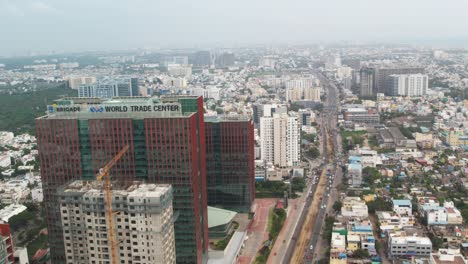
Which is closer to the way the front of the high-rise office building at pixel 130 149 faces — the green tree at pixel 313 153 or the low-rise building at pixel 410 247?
the low-rise building

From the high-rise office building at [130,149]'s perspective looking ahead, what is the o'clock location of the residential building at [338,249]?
The residential building is roughly at 9 o'clock from the high-rise office building.

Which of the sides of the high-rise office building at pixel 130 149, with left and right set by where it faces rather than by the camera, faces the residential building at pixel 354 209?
left

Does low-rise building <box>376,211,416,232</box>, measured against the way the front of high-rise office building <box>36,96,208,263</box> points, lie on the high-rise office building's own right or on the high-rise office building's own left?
on the high-rise office building's own left

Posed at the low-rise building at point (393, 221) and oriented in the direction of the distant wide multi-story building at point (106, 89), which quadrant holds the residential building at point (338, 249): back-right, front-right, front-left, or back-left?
back-left

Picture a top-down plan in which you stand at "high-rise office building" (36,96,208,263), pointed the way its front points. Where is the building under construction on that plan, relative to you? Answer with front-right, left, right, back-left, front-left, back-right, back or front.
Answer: front

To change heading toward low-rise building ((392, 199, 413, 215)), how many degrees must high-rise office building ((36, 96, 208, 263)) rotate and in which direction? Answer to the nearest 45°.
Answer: approximately 90° to its left

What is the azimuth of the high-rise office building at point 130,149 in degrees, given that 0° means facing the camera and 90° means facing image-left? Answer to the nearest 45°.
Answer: approximately 0°

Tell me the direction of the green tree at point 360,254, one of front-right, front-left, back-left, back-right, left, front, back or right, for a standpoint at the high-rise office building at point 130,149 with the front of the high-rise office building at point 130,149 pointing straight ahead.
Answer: left

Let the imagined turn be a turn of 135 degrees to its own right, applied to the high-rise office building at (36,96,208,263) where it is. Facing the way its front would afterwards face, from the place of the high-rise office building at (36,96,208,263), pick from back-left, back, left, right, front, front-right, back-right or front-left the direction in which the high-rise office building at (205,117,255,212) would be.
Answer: right

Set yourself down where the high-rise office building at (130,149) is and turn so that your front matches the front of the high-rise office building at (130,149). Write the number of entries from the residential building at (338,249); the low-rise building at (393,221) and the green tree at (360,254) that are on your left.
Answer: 3

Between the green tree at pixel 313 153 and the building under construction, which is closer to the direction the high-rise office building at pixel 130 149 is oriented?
the building under construction

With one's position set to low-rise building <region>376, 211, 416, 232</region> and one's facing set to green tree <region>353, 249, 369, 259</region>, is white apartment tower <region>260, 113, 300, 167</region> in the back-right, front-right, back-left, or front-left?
back-right

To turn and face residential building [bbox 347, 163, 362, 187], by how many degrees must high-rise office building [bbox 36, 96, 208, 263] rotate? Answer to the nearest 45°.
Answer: approximately 135° to its left

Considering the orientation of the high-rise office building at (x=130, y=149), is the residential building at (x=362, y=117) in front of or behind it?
behind

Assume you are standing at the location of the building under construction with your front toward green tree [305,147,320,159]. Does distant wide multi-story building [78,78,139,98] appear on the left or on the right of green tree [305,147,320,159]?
left

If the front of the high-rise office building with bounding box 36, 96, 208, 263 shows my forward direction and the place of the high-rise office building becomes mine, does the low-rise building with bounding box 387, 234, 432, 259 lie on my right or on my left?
on my left
